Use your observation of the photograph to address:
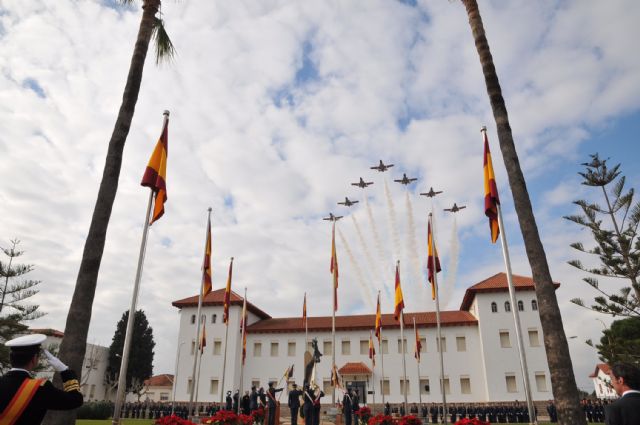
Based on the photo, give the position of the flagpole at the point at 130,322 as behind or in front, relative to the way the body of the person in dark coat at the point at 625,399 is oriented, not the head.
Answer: in front

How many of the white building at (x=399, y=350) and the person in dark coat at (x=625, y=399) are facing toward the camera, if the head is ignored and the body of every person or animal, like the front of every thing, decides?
1

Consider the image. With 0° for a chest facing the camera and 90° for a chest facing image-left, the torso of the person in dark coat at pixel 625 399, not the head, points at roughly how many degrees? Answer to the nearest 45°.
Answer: approximately 135°

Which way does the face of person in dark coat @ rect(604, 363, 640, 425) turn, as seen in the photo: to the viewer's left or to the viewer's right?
to the viewer's left

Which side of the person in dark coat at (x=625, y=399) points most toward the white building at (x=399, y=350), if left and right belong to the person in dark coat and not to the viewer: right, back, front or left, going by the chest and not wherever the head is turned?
front

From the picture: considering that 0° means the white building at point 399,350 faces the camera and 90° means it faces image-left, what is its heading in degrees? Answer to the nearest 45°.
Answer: approximately 0°

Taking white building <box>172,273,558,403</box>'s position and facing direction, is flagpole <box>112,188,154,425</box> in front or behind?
in front

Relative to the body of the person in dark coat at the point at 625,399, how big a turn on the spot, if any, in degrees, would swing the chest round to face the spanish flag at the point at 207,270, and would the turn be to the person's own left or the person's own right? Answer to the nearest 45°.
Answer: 0° — they already face it

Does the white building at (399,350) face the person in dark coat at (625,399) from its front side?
yes

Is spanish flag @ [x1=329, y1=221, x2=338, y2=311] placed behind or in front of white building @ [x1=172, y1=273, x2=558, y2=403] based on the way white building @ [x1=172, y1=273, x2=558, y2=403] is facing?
in front
